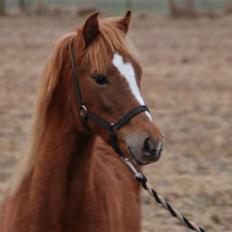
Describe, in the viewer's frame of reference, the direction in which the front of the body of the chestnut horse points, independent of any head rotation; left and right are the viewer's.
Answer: facing the viewer and to the right of the viewer
